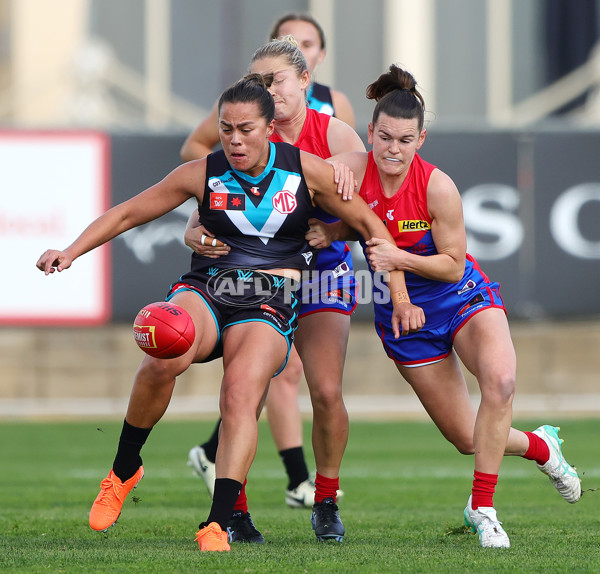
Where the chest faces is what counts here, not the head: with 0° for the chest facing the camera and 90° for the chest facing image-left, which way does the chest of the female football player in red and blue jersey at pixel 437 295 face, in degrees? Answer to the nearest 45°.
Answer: approximately 45°

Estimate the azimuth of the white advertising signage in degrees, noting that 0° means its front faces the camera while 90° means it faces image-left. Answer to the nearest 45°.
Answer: approximately 0°

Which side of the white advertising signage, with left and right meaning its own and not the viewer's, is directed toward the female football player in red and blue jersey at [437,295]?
front

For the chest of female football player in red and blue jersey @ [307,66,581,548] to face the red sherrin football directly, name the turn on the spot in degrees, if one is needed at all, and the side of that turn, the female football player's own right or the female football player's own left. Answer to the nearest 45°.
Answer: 0° — they already face it

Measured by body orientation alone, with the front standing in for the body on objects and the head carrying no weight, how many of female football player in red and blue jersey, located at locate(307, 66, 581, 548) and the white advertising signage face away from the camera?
0

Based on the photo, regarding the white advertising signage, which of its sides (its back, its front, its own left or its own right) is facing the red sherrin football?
front

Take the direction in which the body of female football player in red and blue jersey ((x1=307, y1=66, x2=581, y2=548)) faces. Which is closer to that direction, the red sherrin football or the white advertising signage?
the red sherrin football
